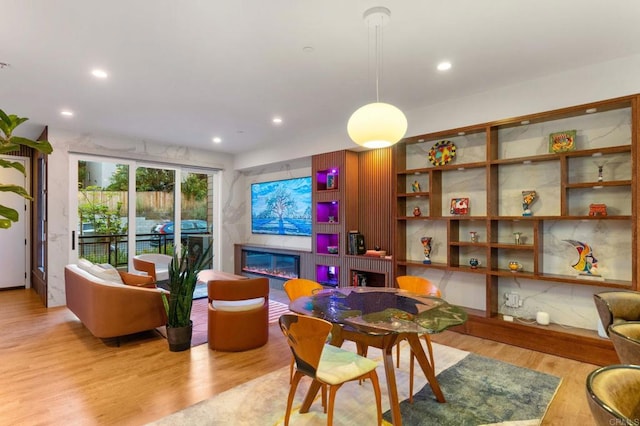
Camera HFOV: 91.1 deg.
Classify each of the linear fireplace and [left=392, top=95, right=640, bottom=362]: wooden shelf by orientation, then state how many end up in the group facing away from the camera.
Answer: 0

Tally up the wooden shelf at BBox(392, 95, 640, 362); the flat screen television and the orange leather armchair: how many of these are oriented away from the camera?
1

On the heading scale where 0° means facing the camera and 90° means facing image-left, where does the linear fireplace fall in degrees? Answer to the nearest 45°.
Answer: approximately 45°

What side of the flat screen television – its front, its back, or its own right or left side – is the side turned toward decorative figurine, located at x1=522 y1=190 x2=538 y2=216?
left

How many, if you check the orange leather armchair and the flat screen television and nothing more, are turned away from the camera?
1

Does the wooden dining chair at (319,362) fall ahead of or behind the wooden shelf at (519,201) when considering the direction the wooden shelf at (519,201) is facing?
ahead

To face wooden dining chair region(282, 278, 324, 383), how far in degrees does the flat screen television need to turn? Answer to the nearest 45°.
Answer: approximately 45° to its left

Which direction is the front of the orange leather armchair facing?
away from the camera

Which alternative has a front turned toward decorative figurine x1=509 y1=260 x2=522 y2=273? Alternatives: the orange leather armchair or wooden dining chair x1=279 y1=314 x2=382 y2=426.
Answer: the wooden dining chair

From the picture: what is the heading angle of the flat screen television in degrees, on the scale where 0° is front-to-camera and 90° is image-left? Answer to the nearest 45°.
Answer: approximately 45°

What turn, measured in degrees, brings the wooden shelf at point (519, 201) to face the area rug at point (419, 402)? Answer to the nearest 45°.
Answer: approximately 45° to its left

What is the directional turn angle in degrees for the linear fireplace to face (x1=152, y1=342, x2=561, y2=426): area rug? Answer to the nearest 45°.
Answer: approximately 45° to its left

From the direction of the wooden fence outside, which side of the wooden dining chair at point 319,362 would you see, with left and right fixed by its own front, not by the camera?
left

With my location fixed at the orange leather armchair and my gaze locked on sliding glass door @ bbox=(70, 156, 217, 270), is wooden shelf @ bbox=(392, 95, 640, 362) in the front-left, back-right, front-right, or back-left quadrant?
back-right

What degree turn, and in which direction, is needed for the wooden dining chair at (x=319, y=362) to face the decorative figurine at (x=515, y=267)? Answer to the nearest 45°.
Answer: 0° — it already faces it

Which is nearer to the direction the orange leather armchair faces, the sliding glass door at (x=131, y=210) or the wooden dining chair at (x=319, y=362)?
the sliding glass door

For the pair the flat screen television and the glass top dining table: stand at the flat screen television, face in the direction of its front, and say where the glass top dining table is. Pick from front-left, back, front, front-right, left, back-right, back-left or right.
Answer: front-left

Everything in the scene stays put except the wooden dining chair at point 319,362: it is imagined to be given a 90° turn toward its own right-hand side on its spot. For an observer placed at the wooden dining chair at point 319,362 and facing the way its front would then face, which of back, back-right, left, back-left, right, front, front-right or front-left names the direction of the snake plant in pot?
back
